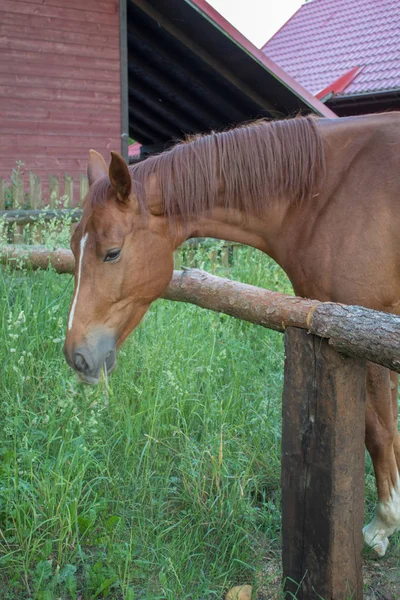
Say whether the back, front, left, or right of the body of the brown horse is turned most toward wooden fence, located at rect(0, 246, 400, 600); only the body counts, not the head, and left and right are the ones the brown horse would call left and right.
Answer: left

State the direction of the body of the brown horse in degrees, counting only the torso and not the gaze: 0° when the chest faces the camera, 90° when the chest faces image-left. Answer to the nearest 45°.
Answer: approximately 90°

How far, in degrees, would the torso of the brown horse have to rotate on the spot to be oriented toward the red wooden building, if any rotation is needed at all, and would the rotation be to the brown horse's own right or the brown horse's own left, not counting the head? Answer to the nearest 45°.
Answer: approximately 90° to the brown horse's own right
